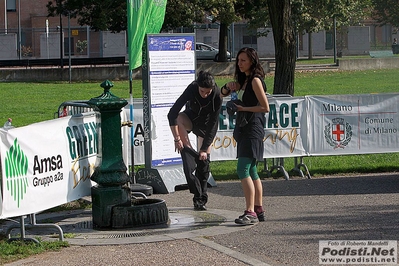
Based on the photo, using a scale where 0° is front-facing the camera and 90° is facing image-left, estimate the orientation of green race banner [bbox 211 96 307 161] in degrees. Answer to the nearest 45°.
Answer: approximately 0°

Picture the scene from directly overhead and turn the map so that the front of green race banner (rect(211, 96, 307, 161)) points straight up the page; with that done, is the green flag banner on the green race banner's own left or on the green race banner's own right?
on the green race banner's own right

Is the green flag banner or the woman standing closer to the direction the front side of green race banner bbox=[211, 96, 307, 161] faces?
the woman standing

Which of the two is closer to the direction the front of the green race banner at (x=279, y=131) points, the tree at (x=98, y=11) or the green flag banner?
the green flag banner

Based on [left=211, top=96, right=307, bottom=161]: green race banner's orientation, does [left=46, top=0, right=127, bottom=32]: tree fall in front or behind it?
behind

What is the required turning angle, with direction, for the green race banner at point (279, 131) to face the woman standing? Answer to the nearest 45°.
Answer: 0° — it already faces them
